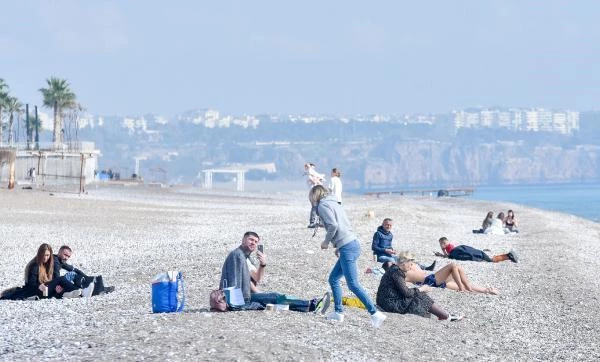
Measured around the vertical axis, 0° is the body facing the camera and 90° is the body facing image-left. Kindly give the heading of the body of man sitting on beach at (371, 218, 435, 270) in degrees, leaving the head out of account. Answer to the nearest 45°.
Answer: approximately 315°

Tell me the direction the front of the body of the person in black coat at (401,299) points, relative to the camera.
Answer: to the viewer's right

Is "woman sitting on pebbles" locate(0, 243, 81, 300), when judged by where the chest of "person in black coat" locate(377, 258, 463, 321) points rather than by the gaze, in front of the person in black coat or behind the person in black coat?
behind

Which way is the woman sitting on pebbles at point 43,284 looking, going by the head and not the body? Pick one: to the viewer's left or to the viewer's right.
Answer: to the viewer's right

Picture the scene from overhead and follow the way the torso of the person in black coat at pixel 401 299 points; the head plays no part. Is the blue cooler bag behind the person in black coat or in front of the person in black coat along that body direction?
behind

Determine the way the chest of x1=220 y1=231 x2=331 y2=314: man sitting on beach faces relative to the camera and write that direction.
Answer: to the viewer's right
